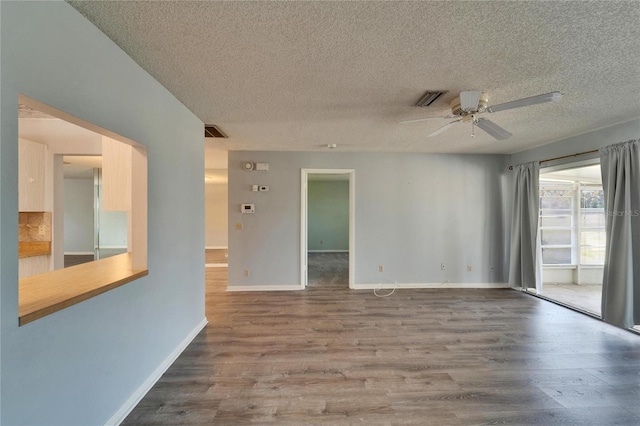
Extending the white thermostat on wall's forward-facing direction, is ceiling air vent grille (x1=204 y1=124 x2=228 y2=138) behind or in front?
in front

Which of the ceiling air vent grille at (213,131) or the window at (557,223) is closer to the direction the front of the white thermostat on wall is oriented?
the ceiling air vent grille

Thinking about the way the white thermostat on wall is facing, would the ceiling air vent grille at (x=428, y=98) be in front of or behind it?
in front

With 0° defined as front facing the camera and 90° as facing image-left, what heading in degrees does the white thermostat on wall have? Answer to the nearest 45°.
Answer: approximately 0°

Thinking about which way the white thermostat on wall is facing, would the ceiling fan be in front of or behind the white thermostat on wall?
in front

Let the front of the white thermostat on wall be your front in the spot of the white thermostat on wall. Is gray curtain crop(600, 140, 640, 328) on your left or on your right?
on your left

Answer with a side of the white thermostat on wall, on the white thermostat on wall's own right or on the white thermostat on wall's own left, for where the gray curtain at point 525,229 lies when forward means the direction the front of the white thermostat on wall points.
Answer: on the white thermostat on wall's own left

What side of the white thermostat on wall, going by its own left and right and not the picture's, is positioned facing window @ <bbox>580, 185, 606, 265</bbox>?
left

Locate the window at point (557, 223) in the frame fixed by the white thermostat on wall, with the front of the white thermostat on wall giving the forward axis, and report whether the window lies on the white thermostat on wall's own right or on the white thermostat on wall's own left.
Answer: on the white thermostat on wall's own left
